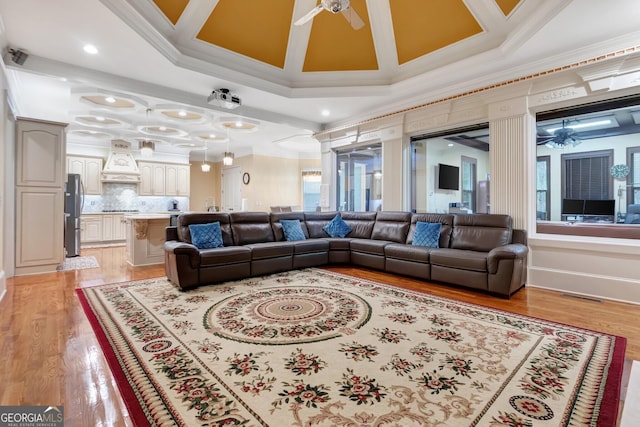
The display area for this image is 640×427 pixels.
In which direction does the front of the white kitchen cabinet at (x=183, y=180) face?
toward the camera

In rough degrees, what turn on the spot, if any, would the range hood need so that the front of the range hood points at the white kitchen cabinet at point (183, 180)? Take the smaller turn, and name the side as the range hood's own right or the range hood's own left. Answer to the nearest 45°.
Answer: approximately 90° to the range hood's own left

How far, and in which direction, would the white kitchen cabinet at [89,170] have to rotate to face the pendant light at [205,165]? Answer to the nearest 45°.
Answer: approximately 45° to its left

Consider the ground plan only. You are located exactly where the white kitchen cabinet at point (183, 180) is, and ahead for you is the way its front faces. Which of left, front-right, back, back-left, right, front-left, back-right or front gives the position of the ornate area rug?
front

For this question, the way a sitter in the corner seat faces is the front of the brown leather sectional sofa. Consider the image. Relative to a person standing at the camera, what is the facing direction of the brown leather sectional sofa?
facing the viewer

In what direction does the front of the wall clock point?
toward the camera

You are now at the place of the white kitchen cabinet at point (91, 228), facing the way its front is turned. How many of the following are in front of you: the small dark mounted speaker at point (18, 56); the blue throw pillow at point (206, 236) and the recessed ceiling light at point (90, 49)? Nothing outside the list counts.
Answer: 3

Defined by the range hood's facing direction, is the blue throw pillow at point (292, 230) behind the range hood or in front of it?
in front

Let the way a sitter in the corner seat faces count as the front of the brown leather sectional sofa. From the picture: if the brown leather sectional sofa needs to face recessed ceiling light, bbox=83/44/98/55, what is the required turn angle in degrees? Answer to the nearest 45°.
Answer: approximately 90° to its right

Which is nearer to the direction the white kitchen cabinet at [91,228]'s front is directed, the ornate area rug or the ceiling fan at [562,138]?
the ornate area rug

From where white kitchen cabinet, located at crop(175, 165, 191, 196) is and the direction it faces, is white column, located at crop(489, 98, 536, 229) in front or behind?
in front

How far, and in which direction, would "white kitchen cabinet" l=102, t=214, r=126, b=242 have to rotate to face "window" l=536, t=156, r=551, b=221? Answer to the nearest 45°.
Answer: approximately 45° to its left

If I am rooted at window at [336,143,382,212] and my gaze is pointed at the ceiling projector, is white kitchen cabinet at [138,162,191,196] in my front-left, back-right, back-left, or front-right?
front-right

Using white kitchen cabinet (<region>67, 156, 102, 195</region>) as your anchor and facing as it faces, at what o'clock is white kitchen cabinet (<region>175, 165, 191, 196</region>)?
white kitchen cabinet (<region>175, 165, 191, 196</region>) is roughly at 9 o'clock from white kitchen cabinet (<region>67, 156, 102, 195</region>).

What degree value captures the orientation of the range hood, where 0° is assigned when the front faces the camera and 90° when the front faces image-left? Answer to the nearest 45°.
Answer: approximately 0°
